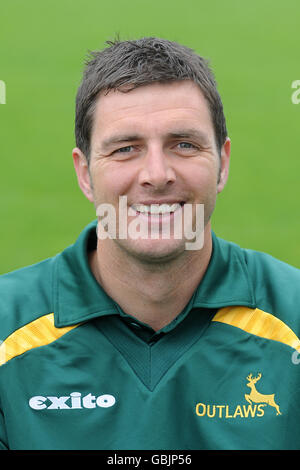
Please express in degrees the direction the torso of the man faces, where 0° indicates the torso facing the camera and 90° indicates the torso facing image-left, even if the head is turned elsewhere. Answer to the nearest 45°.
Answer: approximately 0°
